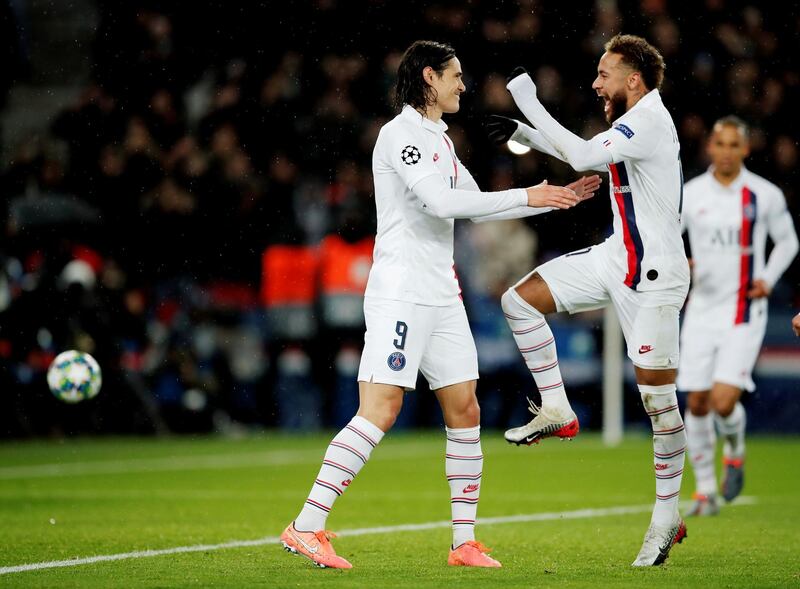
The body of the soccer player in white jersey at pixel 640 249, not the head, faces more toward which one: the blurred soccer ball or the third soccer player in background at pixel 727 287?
the blurred soccer ball

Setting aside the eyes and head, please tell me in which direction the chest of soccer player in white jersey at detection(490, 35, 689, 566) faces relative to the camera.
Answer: to the viewer's left

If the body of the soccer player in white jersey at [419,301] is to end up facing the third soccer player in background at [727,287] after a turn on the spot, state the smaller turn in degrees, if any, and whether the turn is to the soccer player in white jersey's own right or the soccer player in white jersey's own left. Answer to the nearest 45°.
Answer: approximately 45° to the soccer player in white jersey's own left

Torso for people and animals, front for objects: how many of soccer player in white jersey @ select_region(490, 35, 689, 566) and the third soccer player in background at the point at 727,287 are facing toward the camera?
1

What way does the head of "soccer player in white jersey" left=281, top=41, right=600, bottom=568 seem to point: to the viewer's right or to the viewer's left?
to the viewer's right

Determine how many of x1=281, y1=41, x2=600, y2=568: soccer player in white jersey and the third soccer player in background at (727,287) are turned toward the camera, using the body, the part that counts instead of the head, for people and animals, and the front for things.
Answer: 1

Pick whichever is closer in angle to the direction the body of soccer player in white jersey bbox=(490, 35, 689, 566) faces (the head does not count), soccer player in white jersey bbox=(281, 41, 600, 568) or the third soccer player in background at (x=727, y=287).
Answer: the soccer player in white jersey

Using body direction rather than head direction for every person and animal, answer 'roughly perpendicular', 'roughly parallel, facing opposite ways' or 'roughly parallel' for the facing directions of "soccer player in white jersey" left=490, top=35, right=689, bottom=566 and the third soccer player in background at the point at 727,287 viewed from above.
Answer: roughly perpendicular

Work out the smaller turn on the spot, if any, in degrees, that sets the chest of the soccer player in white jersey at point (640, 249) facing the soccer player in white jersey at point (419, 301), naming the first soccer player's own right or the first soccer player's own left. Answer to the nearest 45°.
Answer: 0° — they already face them

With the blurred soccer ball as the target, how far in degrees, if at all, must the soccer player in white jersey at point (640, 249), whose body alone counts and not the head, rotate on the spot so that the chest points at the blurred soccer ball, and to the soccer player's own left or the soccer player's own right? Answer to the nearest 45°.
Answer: approximately 45° to the soccer player's own right

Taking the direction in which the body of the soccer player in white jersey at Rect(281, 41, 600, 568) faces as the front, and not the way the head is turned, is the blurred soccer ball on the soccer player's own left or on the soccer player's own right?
on the soccer player's own left

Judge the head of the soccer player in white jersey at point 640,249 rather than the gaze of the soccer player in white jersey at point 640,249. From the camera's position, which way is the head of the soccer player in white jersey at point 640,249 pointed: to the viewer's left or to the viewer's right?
to the viewer's left

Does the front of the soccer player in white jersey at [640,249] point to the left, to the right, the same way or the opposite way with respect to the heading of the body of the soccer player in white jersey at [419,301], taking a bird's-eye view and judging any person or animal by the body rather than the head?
the opposite way

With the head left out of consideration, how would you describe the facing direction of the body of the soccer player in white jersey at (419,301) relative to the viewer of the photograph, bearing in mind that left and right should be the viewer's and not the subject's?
facing to the right of the viewer
